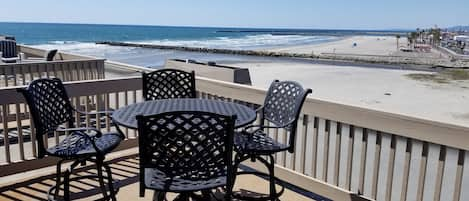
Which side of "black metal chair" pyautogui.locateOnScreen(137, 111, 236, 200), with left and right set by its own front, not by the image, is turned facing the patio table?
front

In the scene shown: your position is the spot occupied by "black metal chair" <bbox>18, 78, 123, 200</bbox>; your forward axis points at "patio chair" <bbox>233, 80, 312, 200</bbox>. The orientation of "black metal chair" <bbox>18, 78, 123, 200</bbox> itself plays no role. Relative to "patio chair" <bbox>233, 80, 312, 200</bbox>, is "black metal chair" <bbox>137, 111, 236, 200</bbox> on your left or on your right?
right

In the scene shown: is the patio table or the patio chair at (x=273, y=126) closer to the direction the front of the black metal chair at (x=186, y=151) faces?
the patio table

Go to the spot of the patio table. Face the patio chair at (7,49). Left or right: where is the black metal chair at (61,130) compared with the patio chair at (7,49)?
left

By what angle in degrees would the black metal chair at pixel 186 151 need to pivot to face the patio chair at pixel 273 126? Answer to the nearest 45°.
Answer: approximately 45° to its right

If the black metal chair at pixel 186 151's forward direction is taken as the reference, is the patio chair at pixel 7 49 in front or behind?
in front

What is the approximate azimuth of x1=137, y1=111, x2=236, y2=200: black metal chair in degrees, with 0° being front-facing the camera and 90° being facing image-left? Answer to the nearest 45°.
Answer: approximately 180°
